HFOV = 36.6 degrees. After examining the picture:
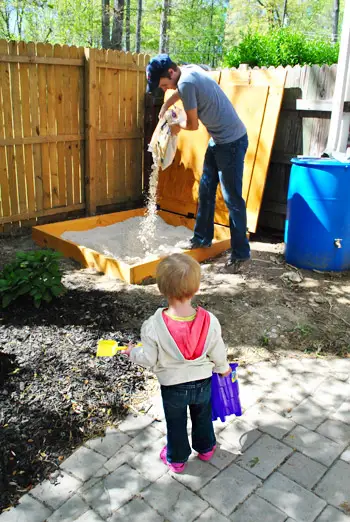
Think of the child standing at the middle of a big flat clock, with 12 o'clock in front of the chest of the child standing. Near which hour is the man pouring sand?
The man pouring sand is roughly at 12 o'clock from the child standing.

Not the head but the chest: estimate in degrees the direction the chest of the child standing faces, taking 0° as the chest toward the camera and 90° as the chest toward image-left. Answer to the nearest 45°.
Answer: approximately 180°

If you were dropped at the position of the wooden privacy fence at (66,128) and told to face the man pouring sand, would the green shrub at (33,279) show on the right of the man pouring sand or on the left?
right

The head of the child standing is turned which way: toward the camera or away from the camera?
away from the camera

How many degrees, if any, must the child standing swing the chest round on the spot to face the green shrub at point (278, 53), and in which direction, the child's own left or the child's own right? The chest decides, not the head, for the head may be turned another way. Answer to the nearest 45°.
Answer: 0° — they already face it
